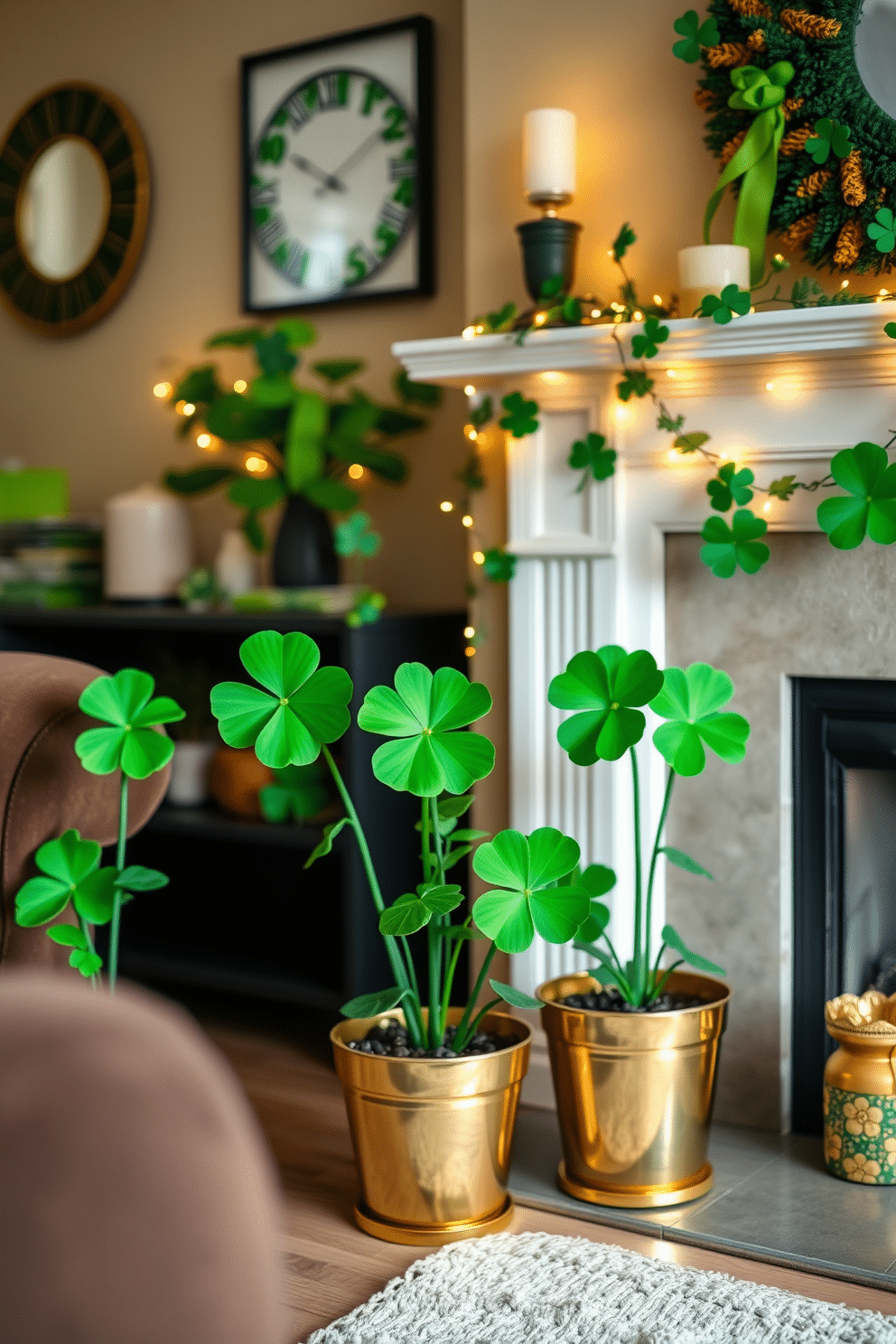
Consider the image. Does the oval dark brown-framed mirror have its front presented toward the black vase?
no

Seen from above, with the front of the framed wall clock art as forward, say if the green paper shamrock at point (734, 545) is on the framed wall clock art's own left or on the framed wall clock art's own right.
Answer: on the framed wall clock art's own left

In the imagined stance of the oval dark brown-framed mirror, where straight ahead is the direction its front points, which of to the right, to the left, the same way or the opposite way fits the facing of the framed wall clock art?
the same way

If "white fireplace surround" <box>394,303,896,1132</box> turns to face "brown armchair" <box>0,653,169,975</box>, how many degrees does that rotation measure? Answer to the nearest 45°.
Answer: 0° — it already faces it

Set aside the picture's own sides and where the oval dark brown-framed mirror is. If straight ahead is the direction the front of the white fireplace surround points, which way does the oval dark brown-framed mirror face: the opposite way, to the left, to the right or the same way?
the same way

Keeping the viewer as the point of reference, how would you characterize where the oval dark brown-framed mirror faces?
facing the viewer and to the left of the viewer

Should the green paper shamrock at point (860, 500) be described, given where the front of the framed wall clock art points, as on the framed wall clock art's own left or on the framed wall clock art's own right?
on the framed wall clock art's own left

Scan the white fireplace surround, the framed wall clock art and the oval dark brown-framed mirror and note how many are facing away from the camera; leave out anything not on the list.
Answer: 0

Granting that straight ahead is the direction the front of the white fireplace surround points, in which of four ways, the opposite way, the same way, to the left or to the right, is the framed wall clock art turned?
the same way

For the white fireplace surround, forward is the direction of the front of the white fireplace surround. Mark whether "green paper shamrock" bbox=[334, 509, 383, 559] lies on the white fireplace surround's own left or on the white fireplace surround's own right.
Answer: on the white fireplace surround's own right

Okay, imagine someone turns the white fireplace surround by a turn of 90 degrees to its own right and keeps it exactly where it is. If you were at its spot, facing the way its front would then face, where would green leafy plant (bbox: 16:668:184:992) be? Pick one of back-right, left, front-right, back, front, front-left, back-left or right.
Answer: left

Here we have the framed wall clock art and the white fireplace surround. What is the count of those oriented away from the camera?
0

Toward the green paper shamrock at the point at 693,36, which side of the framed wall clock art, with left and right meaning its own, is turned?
left

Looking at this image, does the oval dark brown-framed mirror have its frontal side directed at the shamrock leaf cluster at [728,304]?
no

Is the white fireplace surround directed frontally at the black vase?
no
